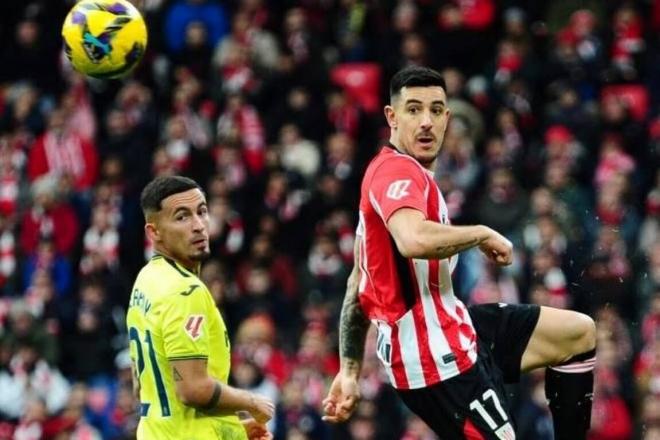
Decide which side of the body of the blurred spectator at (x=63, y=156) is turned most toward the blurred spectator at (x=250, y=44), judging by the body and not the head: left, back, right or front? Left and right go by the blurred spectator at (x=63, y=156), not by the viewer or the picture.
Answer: left

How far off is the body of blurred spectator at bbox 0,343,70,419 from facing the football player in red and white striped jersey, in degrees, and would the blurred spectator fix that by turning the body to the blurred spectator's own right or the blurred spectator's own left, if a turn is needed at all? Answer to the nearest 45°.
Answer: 0° — they already face them

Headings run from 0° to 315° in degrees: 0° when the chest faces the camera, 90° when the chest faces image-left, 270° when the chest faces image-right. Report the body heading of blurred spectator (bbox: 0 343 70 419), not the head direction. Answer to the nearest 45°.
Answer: approximately 0°

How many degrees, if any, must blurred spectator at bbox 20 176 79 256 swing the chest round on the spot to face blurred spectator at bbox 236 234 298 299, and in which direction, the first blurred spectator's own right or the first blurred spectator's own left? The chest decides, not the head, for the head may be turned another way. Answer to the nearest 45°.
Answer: approximately 45° to the first blurred spectator's own left

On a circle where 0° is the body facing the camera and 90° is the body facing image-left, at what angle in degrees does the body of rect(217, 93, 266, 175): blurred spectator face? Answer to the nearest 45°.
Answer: approximately 45°

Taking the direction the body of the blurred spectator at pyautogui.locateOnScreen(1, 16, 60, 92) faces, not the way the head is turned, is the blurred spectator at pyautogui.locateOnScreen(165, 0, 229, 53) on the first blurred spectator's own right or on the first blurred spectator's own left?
on the first blurred spectator's own left
